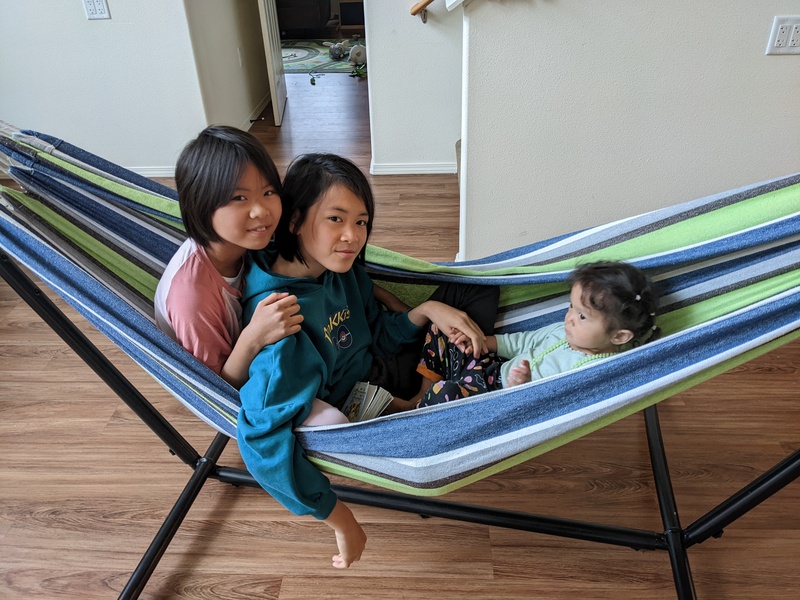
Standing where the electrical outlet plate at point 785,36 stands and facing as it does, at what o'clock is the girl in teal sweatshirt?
The girl in teal sweatshirt is roughly at 1 o'clock from the electrical outlet plate.

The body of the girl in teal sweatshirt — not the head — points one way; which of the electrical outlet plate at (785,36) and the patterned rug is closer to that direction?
the electrical outlet plate

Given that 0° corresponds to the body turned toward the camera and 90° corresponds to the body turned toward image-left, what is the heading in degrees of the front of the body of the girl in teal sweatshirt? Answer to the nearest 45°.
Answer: approximately 315°

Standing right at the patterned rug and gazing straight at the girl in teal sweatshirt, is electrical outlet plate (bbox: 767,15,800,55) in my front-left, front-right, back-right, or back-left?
front-left

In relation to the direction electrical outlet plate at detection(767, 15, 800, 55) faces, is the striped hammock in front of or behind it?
in front

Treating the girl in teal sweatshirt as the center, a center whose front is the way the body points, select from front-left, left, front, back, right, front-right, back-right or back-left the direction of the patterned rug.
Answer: back-left

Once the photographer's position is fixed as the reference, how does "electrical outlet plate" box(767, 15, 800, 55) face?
facing the viewer

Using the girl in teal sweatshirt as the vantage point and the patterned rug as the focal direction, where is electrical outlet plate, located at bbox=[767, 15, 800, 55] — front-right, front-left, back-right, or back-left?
front-right

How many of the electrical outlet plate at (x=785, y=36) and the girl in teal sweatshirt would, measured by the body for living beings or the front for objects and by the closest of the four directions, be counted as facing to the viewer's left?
0

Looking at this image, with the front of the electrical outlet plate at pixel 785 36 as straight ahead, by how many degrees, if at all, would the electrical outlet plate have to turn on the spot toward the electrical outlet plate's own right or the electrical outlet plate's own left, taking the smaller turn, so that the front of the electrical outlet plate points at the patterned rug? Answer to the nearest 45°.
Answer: approximately 135° to the electrical outlet plate's own right

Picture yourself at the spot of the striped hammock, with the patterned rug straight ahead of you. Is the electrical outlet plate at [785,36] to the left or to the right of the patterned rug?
right
